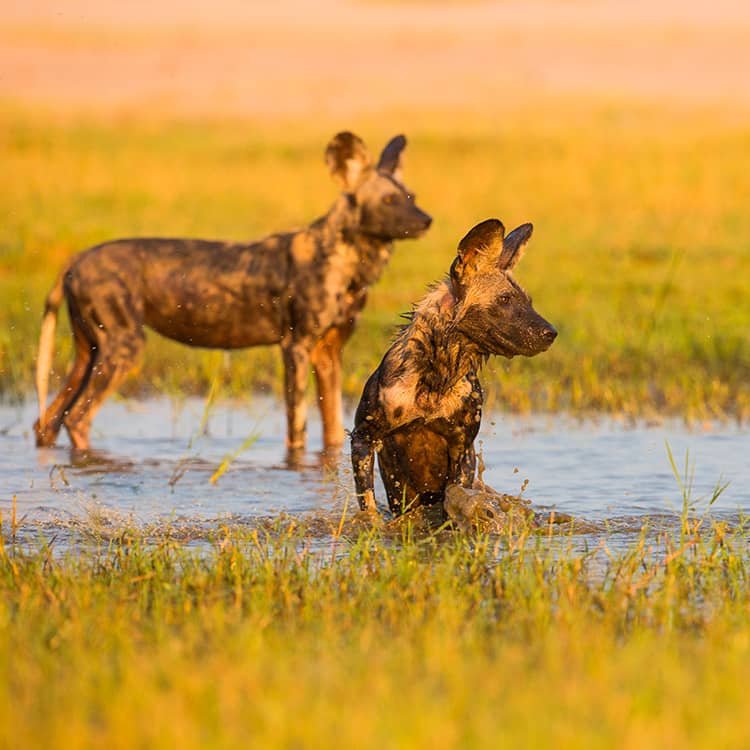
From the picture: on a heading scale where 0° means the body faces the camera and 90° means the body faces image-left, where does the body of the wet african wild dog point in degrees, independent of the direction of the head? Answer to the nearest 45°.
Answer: approximately 315°

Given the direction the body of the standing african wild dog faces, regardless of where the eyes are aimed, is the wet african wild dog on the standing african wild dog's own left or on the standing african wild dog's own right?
on the standing african wild dog's own right

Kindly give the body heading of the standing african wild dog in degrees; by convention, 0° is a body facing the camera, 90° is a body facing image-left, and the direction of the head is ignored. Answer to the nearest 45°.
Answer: approximately 270°

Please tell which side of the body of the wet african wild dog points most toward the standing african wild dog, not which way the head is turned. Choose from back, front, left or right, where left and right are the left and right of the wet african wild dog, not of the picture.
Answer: back
